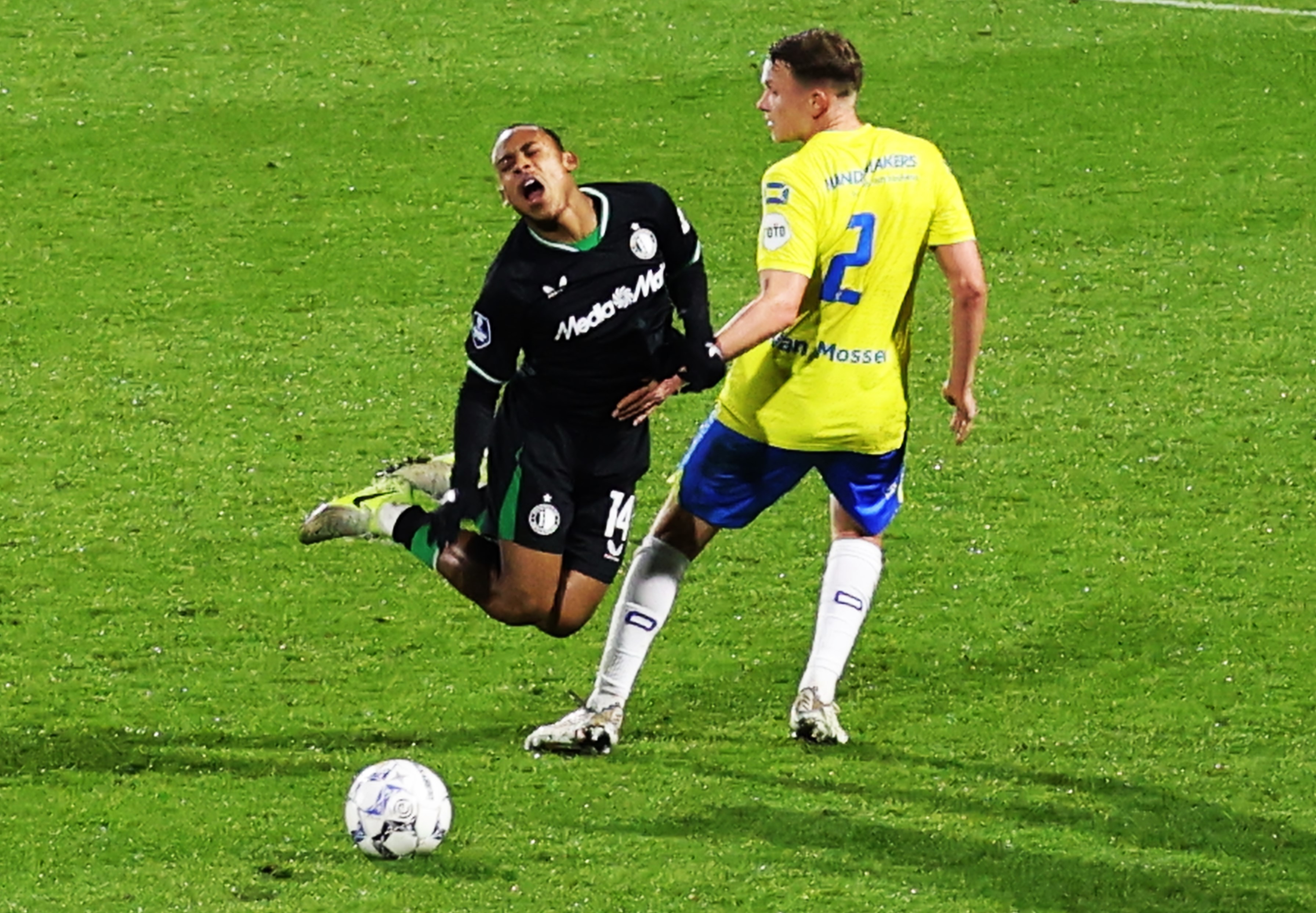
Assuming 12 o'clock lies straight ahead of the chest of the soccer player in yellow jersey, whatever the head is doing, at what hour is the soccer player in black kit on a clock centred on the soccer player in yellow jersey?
The soccer player in black kit is roughly at 10 o'clock from the soccer player in yellow jersey.

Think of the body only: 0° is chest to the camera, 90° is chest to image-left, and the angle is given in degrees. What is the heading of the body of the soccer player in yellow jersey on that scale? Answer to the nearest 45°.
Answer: approximately 135°
